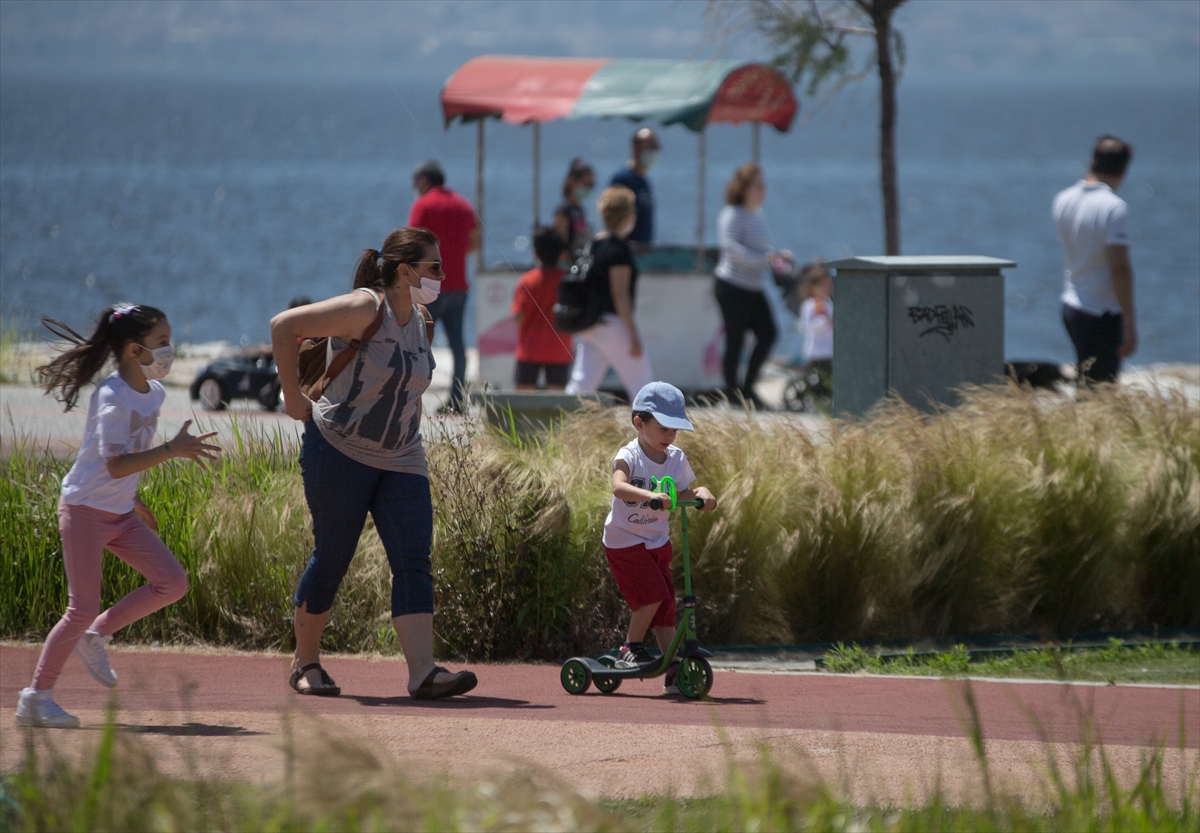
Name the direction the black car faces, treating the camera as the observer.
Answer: facing to the left of the viewer

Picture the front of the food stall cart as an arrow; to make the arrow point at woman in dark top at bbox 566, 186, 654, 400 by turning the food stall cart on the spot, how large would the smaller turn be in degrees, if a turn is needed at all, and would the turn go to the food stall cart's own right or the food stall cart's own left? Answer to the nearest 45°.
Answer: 0° — it already faces them

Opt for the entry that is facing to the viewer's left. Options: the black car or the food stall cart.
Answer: the black car

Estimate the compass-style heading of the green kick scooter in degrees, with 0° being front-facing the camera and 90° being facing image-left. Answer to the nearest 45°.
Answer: approximately 315°

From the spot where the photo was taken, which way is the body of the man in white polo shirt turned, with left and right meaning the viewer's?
facing away from the viewer and to the right of the viewer

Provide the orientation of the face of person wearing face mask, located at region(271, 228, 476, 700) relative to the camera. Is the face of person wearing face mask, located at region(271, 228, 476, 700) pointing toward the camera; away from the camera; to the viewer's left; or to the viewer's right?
to the viewer's right

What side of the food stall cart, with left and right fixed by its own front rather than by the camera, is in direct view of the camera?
front

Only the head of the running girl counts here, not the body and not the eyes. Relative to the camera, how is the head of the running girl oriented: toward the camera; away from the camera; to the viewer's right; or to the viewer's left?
to the viewer's right

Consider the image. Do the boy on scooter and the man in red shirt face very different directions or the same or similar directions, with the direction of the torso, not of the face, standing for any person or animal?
very different directions

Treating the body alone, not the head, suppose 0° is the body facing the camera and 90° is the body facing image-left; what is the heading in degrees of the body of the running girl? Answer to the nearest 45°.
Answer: approximately 270°

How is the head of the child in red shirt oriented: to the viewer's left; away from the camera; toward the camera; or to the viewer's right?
away from the camera

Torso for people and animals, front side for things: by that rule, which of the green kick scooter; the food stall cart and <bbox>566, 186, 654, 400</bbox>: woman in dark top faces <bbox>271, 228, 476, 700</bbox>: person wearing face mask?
the food stall cart

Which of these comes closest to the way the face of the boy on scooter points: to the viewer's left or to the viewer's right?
to the viewer's right
